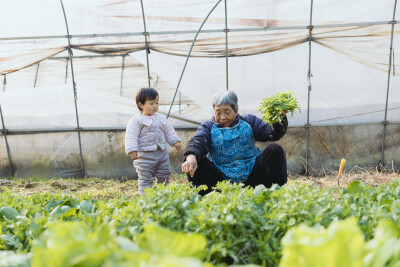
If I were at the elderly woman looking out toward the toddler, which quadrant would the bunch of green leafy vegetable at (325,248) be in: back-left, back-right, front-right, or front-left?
back-left

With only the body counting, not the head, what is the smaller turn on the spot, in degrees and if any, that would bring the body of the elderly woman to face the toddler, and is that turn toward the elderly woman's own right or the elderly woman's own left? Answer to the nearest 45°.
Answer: approximately 135° to the elderly woman's own right

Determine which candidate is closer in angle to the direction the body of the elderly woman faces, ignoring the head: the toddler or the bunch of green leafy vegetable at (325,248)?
the bunch of green leafy vegetable

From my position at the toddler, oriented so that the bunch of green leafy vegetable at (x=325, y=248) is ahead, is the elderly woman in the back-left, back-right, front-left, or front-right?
front-left

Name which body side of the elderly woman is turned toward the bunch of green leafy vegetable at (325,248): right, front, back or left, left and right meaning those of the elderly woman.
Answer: front

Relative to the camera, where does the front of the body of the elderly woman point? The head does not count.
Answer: toward the camera
